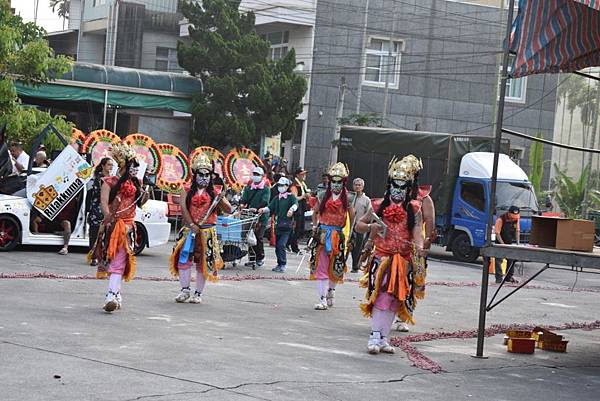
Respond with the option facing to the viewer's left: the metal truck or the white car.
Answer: the white car

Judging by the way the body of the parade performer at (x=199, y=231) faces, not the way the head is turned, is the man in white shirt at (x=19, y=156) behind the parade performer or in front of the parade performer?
behind

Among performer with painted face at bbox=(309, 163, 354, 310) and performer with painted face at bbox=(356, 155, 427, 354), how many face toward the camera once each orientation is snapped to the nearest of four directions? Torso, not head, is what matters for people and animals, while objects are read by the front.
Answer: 2

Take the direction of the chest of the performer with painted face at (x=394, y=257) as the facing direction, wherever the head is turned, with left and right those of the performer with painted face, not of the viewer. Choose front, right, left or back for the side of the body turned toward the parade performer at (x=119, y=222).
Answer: right

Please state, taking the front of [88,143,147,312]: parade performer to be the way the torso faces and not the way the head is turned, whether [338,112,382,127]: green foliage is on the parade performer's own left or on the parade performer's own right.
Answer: on the parade performer's own left

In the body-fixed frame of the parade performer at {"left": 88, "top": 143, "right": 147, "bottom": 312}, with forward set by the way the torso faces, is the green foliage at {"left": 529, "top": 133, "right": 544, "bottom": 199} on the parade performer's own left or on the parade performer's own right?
on the parade performer's own left

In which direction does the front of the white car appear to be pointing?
to the viewer's left

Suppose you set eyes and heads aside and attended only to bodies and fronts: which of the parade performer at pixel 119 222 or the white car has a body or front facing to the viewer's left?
the white car

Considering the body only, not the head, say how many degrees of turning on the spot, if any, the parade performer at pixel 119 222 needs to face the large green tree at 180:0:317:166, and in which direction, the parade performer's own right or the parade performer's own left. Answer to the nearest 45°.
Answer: approximately 135° to the parade performer's own left

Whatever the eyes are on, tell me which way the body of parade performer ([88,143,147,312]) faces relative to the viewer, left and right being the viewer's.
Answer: facing the viewer and to the right of the viewer

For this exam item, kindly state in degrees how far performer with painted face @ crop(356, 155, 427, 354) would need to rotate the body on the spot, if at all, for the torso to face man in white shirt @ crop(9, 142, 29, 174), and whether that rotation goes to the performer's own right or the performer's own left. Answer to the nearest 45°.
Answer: approximately 135° to the performer's own right
